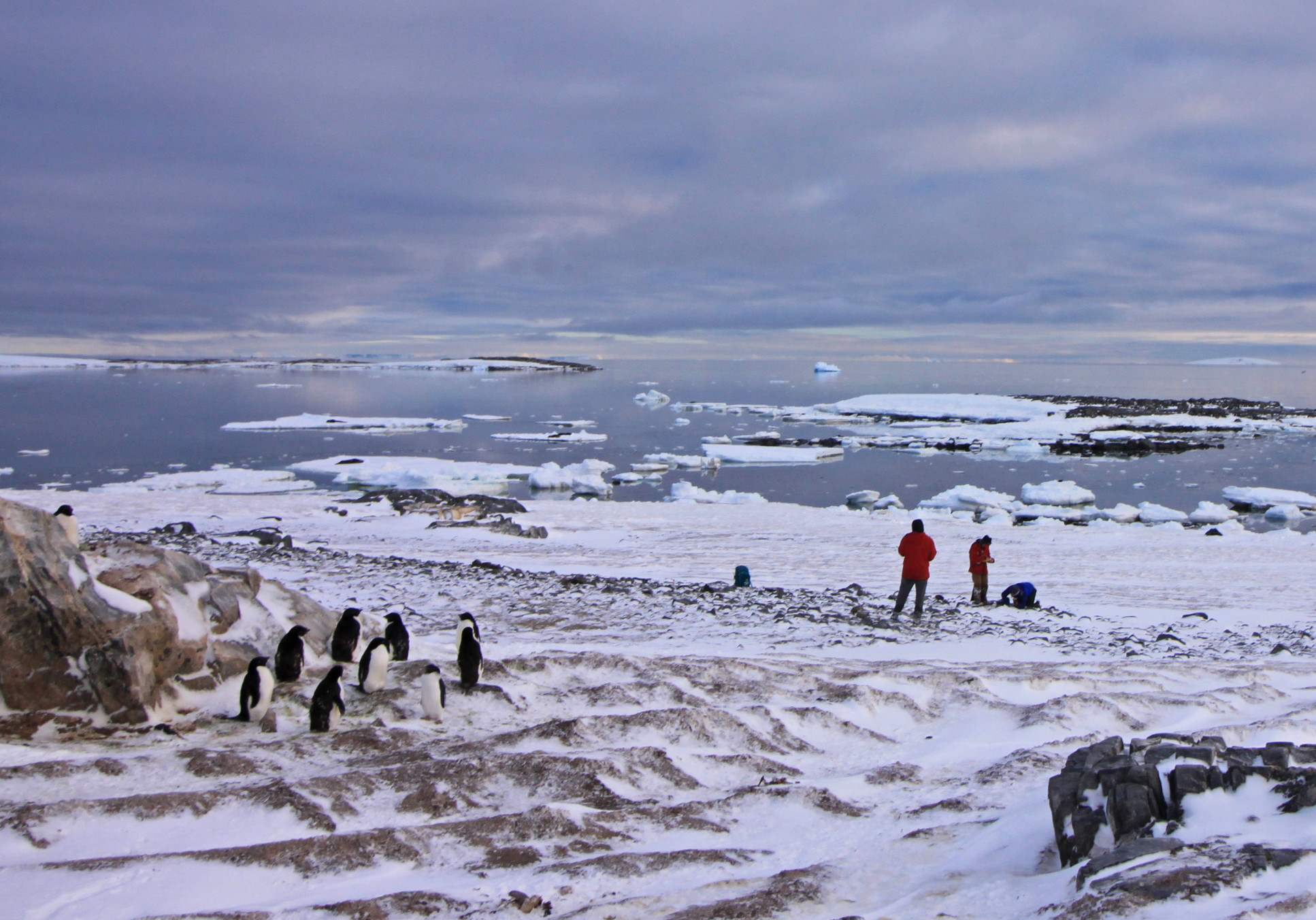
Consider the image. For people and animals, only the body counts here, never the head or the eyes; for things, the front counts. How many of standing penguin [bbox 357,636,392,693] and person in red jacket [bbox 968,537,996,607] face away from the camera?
0

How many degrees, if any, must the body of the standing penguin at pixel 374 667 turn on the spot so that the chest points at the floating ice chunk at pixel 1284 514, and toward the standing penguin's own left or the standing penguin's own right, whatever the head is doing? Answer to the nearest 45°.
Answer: approximately 90° to the standing penguin's own left

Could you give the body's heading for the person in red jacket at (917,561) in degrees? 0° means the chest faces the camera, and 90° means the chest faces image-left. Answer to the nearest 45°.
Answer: approximately 180°

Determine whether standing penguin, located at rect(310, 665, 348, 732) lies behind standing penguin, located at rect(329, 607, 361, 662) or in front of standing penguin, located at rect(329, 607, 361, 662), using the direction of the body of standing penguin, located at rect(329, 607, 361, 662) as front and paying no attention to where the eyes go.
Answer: behind

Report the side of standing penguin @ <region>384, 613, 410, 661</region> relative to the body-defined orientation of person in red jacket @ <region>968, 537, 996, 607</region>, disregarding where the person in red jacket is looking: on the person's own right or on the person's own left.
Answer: on the person's own right

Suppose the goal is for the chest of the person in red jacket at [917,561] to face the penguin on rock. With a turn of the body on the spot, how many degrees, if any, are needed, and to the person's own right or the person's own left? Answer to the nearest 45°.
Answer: approximately 135° to the person's own left

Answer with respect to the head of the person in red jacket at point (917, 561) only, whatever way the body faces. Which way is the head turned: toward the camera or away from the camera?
away from the camera

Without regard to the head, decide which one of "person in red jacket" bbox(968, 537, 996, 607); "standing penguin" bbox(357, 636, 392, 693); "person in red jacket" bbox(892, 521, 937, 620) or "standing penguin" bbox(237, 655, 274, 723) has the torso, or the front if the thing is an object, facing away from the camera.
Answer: "person in red jacket" bbox(892, 521, 937, 620)
